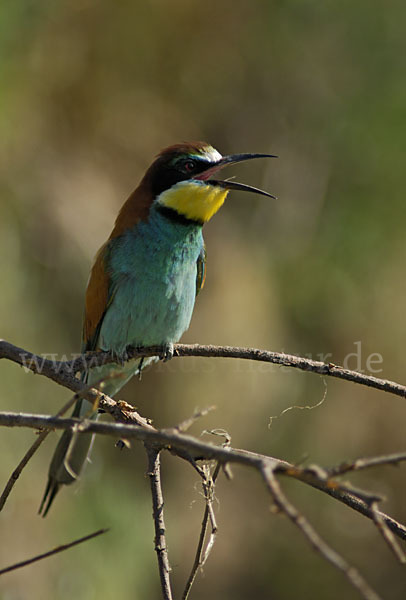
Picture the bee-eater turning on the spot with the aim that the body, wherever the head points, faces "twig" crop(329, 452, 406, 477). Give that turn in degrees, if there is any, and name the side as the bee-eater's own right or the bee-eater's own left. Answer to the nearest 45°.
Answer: approximately 45° to the bee-eater's own left

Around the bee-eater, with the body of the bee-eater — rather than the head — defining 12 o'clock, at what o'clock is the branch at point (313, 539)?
The branch is roughly at 11 o'clock from the bee-eater.

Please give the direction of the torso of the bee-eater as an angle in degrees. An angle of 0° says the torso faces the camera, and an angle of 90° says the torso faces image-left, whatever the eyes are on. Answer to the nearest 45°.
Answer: approximately 315°
